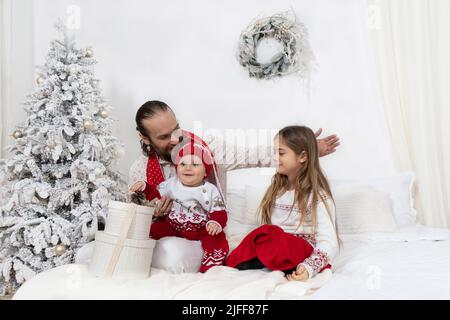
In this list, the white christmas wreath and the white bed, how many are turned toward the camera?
2

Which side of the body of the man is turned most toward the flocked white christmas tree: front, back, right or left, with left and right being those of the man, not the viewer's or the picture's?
right

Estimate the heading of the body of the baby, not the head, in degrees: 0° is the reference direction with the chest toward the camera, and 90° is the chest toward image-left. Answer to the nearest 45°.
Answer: approximately 0°

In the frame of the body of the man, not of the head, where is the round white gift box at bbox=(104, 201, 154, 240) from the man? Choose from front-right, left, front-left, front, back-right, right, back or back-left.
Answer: front-right

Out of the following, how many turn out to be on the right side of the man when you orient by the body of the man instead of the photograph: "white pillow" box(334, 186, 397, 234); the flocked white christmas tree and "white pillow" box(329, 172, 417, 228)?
1

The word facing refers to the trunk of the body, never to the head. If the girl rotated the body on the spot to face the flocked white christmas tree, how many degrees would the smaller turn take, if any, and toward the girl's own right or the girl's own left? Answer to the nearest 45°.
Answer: approximately 45° to the girl's own right

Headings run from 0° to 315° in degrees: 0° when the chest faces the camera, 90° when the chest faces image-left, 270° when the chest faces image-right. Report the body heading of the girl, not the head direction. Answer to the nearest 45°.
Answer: approximately 45°

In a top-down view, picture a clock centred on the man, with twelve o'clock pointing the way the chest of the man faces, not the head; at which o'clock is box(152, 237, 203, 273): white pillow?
The white pillow is roughly at 1 o'clock from the man.

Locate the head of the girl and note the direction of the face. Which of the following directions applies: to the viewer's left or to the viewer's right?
to the viewer's left
